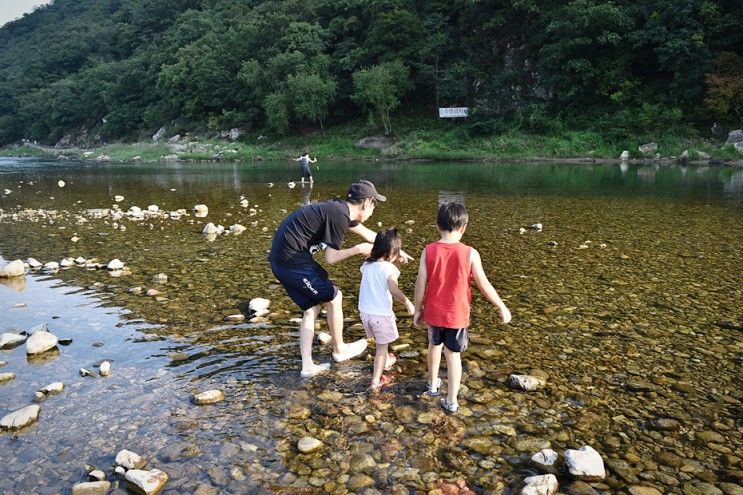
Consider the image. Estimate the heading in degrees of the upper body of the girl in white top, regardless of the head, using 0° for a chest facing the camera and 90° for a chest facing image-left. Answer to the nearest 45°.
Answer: approximately 225°

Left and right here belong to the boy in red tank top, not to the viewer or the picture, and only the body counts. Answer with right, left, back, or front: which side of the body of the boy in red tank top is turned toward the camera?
back

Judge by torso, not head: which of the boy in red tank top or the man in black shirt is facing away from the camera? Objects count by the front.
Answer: the boy in red tank top

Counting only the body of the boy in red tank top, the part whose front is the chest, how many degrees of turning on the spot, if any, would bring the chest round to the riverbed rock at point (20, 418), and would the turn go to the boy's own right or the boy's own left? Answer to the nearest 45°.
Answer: approximately 90° to the boy's own left

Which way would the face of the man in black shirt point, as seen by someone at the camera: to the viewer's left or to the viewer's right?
to the viewer's right

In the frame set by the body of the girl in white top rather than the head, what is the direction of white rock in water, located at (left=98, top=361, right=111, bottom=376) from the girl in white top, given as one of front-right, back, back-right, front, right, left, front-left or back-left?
back-left

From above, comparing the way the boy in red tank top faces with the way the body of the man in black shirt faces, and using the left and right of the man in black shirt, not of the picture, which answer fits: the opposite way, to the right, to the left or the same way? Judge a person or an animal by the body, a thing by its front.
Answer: to the left

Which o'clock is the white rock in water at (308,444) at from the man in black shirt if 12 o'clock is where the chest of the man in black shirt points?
The white rock in water is roughly at 3 o'clock from the man in black shirt.

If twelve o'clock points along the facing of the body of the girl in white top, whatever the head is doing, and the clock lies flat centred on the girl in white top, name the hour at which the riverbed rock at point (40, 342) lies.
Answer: The riverbed rock is roughly at 8 o'clock from the girl in white top.

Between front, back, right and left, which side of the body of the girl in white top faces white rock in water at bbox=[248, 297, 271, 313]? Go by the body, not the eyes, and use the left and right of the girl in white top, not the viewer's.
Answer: left

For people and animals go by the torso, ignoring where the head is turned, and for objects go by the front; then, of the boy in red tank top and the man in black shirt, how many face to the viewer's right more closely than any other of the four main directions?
1

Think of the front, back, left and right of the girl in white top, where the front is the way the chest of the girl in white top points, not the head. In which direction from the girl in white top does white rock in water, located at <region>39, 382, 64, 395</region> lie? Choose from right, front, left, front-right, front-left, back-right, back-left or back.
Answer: back-left

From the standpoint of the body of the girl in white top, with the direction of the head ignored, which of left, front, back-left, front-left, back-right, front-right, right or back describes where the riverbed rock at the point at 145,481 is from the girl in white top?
back

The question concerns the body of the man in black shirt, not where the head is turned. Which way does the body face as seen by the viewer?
to the viewer's right
